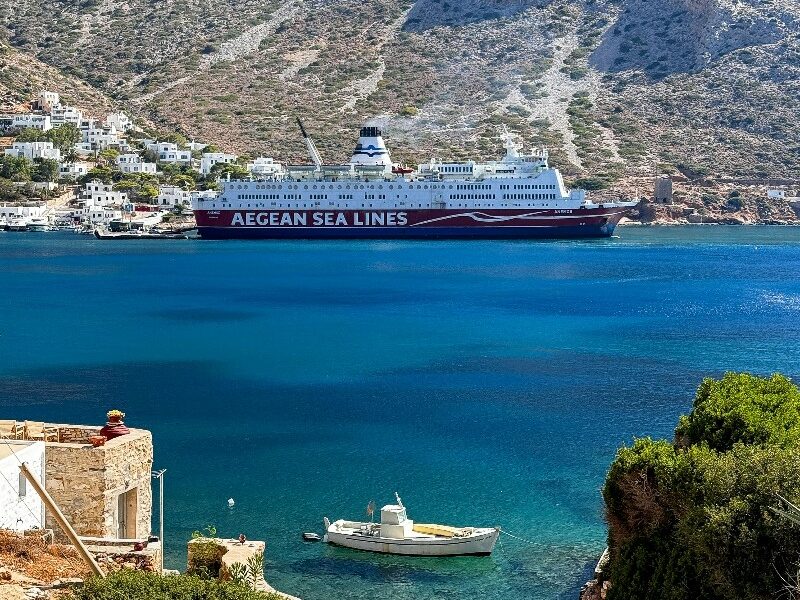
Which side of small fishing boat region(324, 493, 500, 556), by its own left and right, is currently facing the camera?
right

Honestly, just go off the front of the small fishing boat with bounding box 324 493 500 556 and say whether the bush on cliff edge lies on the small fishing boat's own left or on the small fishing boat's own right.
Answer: on the small fishing boat's own right

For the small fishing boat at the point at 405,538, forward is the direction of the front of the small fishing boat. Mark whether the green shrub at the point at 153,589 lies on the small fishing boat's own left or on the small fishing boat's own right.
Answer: on the small fishing boat's own right
